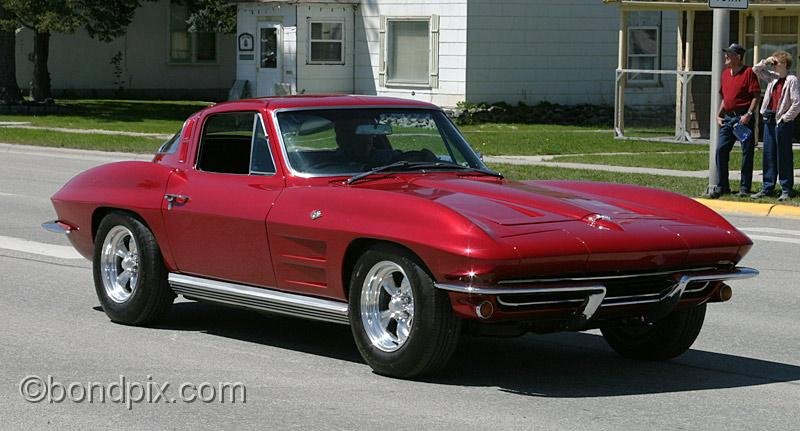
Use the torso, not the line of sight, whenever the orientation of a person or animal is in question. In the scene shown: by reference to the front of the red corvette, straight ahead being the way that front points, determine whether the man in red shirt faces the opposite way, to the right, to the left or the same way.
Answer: to the right

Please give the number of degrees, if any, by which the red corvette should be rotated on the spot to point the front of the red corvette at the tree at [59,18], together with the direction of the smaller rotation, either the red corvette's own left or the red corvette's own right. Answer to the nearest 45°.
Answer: approximately 135° to the red corvette's own left

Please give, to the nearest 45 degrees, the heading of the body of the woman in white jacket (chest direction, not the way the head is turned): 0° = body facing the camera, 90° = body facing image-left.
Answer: approximately 45°

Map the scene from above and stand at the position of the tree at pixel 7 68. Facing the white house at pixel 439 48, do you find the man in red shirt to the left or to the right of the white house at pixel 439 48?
right

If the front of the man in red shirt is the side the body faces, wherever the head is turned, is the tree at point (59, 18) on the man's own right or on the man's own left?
on the man's own right
